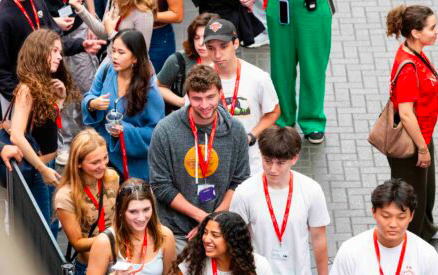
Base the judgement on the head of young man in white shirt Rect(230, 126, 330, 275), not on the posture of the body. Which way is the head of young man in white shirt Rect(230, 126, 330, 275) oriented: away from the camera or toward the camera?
toward the camera

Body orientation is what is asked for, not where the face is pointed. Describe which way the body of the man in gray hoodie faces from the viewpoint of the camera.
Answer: toward the camera

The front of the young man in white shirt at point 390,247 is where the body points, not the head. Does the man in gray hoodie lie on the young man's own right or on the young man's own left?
on the young man's own right

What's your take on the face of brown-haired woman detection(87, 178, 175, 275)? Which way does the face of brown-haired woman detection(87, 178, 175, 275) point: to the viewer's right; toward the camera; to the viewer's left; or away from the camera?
toward the camera

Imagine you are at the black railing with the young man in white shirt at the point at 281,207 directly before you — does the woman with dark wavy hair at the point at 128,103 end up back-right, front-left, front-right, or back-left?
front-left

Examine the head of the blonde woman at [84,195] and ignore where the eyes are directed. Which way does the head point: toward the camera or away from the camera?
toward the camera

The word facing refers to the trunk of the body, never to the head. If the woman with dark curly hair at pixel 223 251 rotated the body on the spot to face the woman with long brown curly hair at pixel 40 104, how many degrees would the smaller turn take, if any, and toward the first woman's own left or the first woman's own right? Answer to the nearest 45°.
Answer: approximately 90° to the first woman's own right

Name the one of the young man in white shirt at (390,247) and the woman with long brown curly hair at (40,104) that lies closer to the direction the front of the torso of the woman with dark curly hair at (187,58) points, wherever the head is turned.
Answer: the young man in white shirt

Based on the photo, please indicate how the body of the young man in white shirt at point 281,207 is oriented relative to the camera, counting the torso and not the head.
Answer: toward the camera

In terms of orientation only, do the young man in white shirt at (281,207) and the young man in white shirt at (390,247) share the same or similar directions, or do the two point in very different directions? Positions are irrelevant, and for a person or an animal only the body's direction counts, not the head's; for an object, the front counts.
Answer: same or similar directions
